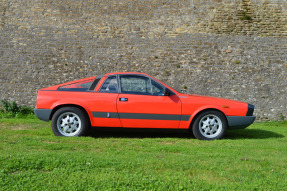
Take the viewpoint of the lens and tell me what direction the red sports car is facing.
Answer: facing to the right of the viewer
